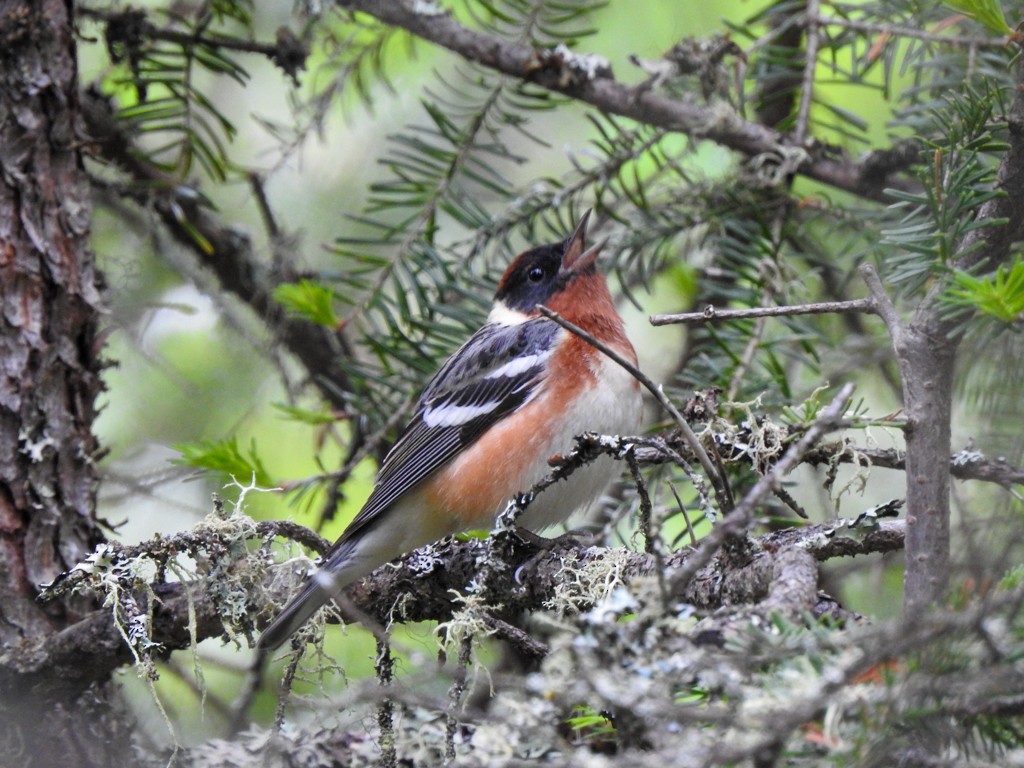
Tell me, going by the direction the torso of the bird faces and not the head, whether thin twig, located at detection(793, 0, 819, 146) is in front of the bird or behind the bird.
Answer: in front

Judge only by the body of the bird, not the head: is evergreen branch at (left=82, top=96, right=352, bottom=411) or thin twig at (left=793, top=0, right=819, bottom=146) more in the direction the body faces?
the thin twig

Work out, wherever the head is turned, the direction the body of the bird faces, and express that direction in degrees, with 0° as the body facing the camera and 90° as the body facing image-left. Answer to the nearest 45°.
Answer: approximately 270°

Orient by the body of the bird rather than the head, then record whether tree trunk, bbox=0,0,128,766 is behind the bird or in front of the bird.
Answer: behind

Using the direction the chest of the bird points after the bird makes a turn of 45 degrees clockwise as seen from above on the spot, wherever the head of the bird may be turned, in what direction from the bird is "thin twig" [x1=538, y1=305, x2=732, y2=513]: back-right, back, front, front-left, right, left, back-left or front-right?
front-left

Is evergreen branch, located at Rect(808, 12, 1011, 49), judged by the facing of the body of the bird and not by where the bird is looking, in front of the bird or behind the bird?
in front
